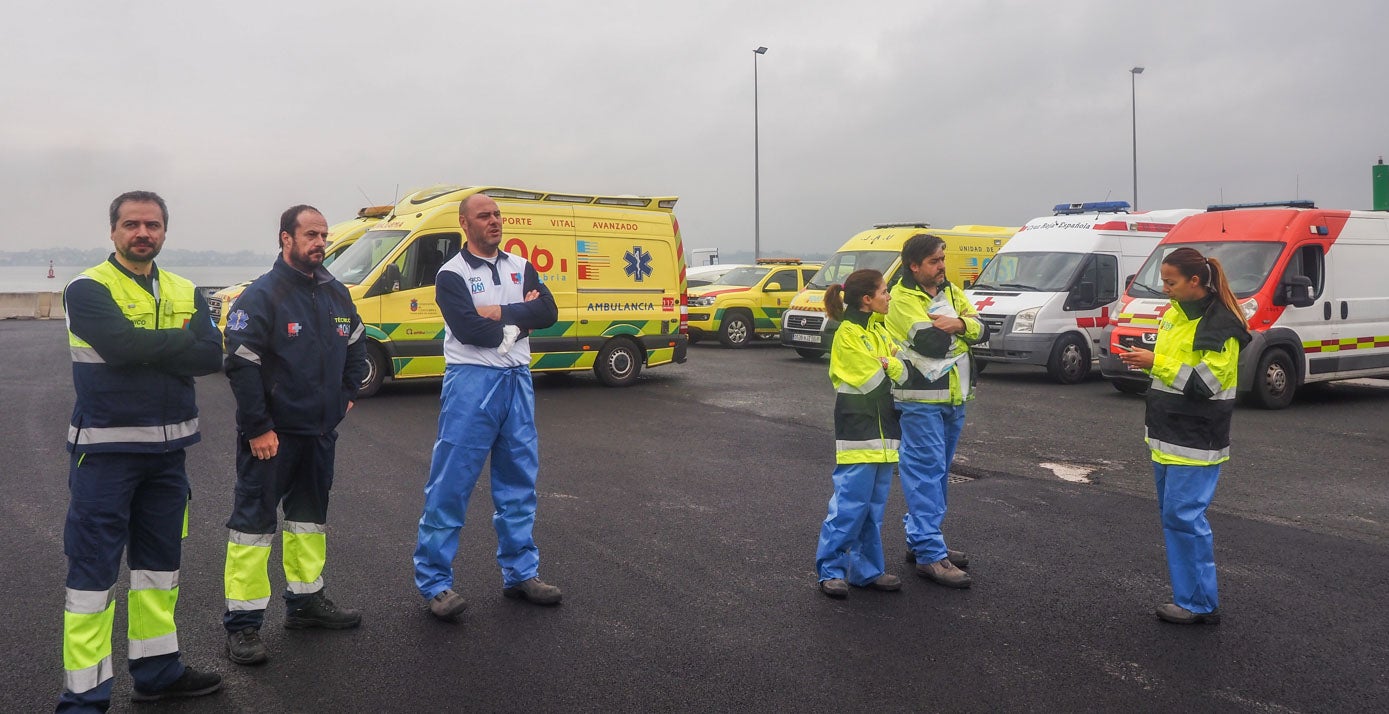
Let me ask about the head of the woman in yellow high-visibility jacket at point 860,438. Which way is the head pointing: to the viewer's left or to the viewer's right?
to the viewer's right

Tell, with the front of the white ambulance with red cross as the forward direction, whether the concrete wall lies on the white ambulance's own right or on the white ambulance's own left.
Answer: on the white ambulance's own right

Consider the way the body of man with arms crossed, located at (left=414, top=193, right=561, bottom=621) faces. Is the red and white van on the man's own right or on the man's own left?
on the man's own left

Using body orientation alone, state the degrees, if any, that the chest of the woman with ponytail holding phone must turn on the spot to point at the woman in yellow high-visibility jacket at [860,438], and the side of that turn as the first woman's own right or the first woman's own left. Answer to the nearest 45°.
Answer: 0° — they already face them

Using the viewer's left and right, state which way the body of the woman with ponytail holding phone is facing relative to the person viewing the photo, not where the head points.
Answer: facing to the left of the viewer

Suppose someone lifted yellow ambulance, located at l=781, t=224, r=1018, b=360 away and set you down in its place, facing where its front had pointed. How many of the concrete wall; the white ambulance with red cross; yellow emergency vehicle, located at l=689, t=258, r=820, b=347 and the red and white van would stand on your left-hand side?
2

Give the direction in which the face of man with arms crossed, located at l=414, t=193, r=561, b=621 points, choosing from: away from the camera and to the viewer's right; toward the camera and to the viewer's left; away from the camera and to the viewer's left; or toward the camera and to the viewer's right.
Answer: toward the camera and to the viewer's right
